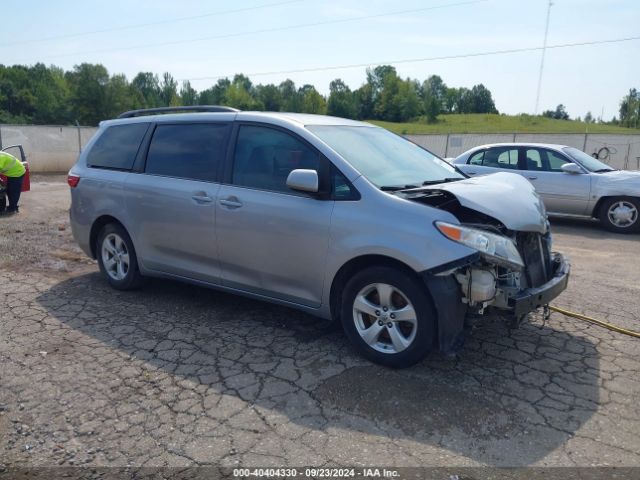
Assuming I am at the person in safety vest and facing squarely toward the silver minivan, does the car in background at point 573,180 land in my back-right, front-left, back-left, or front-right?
front-left

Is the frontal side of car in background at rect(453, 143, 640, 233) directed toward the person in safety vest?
no

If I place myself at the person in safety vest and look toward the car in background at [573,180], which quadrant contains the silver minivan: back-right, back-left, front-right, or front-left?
front-right

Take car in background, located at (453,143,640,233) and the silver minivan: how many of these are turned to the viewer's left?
0

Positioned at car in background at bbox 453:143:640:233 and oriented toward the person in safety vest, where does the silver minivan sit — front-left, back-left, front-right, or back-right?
front-left

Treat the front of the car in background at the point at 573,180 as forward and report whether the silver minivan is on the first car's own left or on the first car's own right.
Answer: on the first car's own right

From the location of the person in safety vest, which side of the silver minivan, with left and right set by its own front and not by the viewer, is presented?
back

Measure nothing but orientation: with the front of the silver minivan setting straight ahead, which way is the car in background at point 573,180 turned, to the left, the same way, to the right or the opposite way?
the same way

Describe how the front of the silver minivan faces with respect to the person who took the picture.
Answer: facing the viewer and to the right of the viewer

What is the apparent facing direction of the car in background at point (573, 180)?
to the viewer's right

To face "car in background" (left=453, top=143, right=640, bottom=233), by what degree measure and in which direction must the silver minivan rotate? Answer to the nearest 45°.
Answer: approximately 90° to its left
